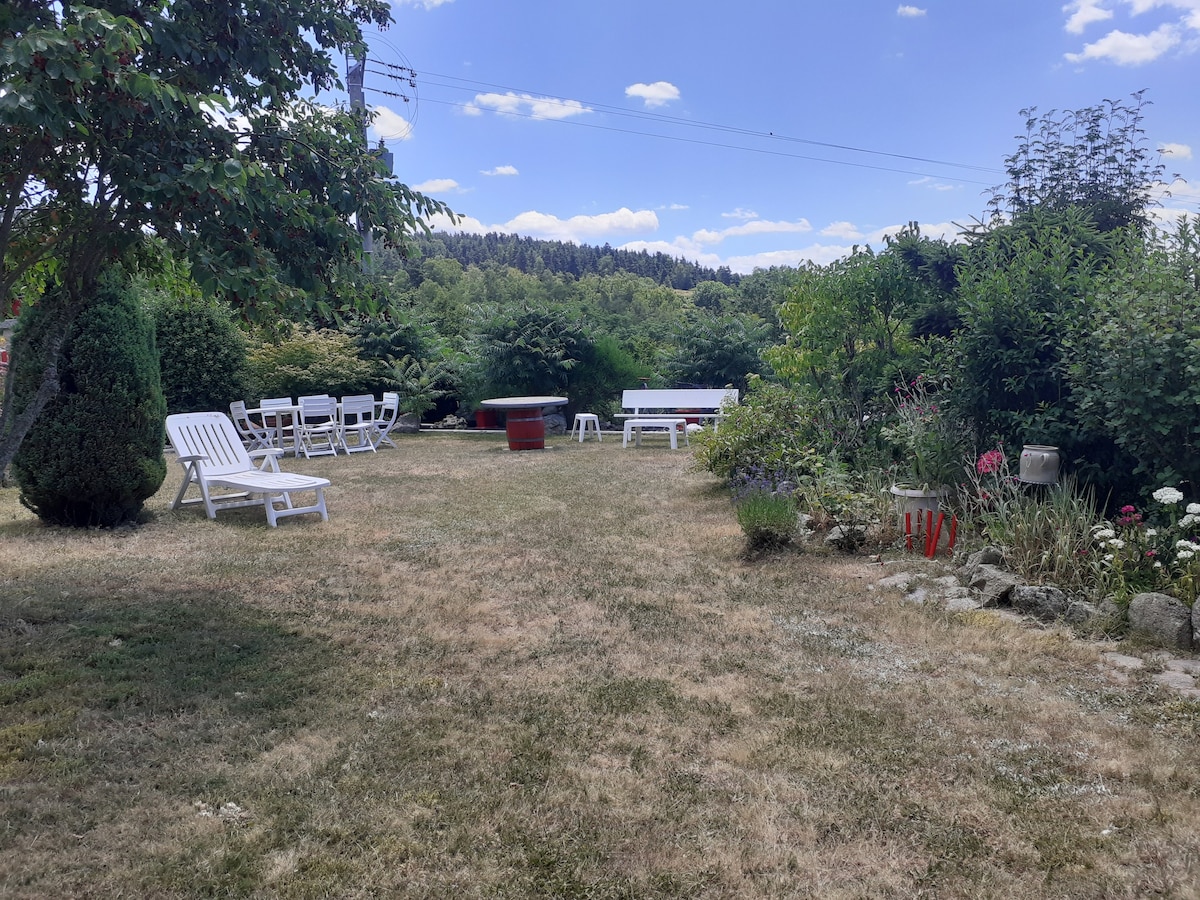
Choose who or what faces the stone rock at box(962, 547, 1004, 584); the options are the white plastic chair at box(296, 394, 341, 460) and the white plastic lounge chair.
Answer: the white plastic lounge chair

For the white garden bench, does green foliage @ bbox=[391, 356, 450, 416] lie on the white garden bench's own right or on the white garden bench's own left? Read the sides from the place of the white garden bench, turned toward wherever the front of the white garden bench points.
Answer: on the white garden bench's own right

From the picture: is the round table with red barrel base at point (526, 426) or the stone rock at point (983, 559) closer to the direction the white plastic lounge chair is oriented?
the stone rock

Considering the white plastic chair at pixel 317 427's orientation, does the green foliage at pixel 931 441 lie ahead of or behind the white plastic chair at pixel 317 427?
behind

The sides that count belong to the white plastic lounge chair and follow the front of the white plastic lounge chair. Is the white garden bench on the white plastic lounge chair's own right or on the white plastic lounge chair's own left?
on the white plastic lounge chair's own left

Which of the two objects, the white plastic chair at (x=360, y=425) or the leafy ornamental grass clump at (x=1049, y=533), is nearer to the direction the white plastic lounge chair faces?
the leafy ornamental grass clump

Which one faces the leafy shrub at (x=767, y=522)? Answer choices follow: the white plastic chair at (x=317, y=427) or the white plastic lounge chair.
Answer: the white plastic lounge chair

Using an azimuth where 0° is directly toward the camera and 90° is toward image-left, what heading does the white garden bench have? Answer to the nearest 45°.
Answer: approximately 0°

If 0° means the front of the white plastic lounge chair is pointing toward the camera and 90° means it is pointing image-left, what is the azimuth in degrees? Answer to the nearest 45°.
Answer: approximately 315°
